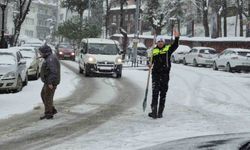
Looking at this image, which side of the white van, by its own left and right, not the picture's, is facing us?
front

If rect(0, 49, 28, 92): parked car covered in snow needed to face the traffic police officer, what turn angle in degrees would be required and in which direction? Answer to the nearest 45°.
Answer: approximately 90° to its left

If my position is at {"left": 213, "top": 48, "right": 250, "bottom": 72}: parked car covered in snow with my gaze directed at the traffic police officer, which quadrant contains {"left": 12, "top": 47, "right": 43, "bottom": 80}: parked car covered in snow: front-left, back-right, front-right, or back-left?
front-right

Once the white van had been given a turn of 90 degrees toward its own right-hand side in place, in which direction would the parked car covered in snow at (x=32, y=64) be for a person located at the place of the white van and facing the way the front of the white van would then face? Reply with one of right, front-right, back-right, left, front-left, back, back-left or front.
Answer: front-left

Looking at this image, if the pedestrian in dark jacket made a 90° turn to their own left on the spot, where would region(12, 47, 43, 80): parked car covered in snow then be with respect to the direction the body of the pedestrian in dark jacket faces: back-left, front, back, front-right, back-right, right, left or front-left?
back

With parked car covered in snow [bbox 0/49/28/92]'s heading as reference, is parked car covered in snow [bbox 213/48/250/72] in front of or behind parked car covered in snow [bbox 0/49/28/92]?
behind

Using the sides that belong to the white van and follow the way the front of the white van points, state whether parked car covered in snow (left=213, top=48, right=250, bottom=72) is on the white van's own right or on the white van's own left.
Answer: on the white van's own left

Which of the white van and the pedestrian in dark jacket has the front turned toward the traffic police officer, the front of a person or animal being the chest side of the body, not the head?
the white van

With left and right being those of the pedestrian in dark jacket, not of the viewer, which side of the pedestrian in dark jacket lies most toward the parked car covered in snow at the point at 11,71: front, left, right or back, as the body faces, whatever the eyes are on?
right

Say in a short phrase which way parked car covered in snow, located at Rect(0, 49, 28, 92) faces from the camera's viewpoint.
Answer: facing the viewer and to the left of the viewer
